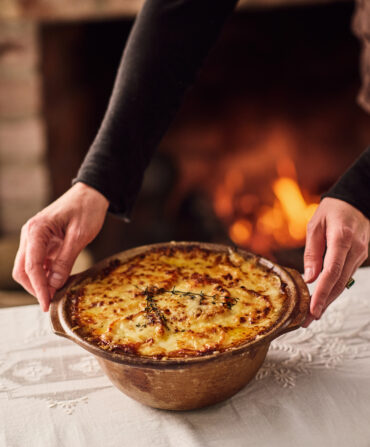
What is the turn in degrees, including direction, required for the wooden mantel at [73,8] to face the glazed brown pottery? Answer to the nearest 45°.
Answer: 0° — it already faces it

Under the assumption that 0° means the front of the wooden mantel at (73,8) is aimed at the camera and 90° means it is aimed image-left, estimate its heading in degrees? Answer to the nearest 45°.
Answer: approximately 0°
